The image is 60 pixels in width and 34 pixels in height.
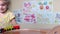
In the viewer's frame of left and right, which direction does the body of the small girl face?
facing the viewer
